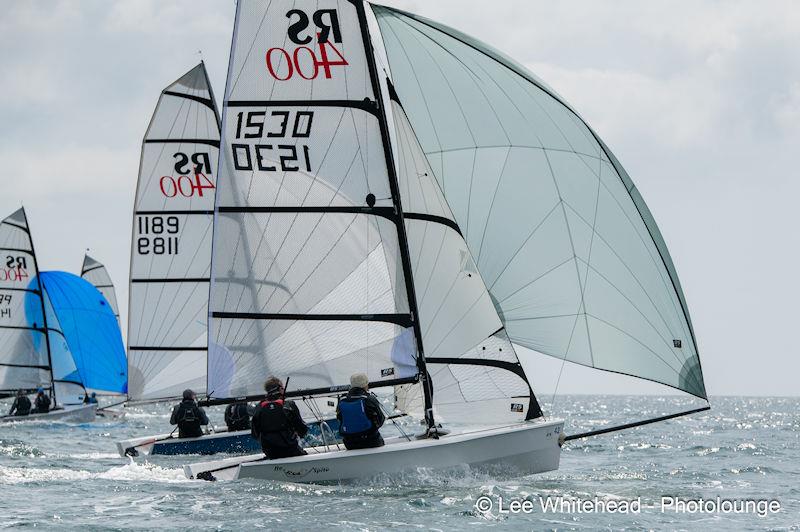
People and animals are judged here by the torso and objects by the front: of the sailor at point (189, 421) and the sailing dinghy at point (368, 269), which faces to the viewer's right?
the sailing dinghy

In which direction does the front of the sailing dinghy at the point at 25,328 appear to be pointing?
to the viewer's right

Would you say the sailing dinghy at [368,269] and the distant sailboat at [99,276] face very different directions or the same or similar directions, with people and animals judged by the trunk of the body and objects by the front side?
same or similar directions

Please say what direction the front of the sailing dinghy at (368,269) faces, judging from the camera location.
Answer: facing to the right of the viewer

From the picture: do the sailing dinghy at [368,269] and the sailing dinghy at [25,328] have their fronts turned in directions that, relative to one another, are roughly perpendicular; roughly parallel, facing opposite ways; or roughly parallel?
roughly parallel

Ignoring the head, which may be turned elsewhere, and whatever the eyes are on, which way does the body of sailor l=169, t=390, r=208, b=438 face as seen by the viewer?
away from the camera

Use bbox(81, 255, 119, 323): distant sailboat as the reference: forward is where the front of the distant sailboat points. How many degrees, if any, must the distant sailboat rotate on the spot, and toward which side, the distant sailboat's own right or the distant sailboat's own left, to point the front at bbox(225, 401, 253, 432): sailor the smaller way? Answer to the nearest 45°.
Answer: approximately 90° to the distant sailboat's own right

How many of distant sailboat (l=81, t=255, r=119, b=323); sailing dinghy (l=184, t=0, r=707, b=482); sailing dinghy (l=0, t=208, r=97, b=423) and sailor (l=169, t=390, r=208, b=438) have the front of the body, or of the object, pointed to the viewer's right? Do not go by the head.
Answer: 3

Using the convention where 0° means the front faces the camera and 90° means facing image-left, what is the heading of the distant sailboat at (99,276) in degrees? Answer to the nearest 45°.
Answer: approximately 270°

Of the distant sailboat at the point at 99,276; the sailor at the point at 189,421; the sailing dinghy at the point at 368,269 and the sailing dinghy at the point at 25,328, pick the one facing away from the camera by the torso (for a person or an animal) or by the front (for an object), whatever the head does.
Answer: the sailor

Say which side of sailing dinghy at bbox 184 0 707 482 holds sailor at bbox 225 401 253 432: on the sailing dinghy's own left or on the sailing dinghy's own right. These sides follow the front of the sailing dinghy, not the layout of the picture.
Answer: on the sailing dinghy's own left

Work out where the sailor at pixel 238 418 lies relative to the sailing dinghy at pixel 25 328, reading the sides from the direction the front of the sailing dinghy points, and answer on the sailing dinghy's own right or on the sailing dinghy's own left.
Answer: on the sailing dinghy's own right
